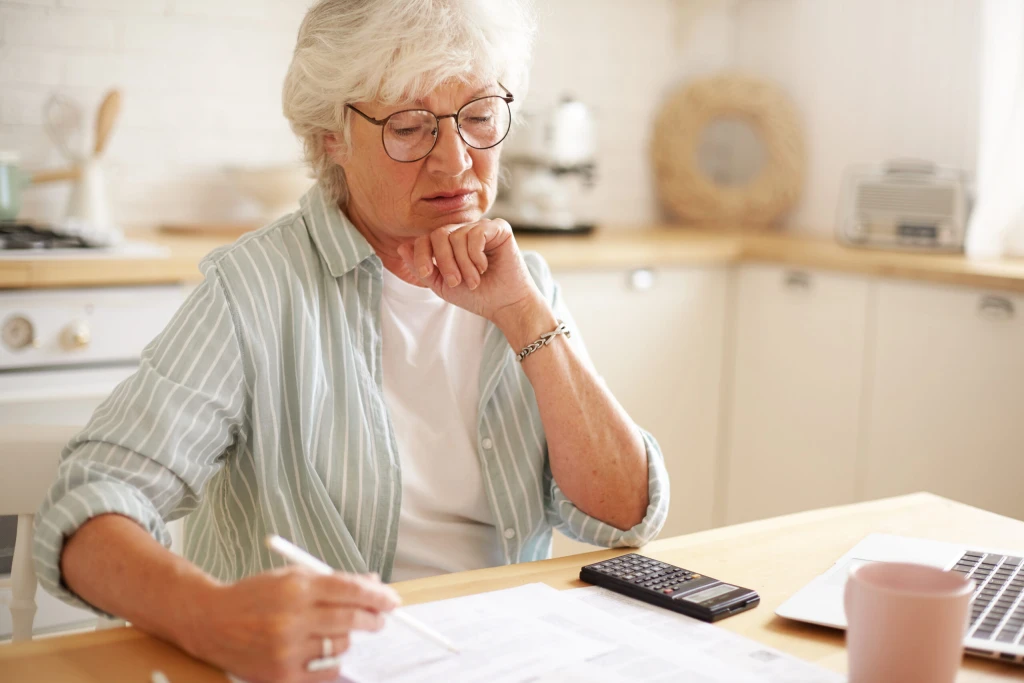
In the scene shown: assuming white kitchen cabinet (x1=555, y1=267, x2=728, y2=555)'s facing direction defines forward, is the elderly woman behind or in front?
in front

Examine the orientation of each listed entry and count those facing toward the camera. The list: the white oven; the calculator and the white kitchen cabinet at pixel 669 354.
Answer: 2

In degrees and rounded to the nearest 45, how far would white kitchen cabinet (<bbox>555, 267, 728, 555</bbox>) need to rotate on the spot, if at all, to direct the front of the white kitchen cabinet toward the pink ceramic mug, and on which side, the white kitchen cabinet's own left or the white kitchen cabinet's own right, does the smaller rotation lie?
0° — it already faces it

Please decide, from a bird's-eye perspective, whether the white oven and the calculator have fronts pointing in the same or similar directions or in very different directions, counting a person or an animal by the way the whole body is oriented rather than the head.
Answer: very different directions

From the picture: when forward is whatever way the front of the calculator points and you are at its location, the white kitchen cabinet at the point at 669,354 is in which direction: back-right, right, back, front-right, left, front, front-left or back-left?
front-right

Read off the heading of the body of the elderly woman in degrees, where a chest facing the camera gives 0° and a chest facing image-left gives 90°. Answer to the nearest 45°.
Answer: approximately 315°

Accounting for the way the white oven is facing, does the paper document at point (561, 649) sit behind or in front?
in front

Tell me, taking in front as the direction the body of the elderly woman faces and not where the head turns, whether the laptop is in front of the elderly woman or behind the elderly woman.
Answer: in front

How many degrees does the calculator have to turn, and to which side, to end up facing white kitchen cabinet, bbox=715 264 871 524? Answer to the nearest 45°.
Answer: approximately 45° to its right

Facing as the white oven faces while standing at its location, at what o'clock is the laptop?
The laptop is roughly at 11 o'clock from the white oven.
